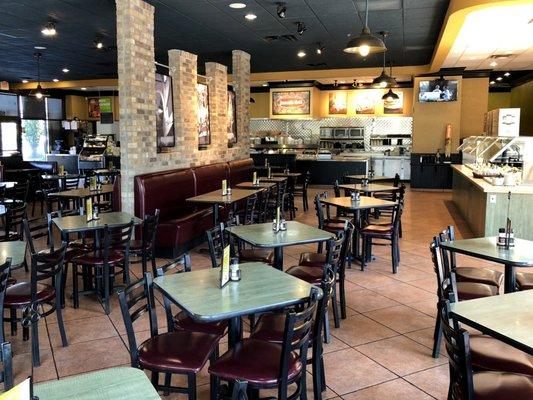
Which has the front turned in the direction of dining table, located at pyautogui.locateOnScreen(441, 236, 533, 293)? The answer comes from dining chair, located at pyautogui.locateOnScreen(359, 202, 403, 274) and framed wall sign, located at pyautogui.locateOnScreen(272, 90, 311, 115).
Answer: the framed wall sign

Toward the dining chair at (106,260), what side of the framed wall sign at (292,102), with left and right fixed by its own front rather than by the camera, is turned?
front

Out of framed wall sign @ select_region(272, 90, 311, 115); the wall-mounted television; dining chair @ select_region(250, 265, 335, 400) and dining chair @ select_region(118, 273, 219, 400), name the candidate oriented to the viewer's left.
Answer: dining chair @ select_region(250, 265, 335, 400)

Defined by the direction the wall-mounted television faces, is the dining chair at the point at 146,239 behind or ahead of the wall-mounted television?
ahead

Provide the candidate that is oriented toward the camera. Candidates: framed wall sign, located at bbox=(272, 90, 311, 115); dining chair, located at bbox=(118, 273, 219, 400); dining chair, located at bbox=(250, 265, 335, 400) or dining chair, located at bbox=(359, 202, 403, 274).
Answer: the framed wall sign

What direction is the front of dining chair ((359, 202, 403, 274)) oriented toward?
to the viewer's left

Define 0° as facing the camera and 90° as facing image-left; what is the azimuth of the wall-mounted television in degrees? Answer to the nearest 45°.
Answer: approximately 0°

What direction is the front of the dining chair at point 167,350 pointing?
to the viewer's right

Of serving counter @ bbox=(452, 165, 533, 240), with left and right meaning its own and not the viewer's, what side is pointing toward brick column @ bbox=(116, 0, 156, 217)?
front

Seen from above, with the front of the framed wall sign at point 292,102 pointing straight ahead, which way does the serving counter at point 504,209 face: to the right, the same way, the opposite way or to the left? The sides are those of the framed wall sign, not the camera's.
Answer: to the right

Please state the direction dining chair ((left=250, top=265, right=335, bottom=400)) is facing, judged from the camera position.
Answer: facing to the left of the viewer

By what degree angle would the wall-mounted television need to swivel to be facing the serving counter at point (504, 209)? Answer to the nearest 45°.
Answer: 0° — it already faces it
